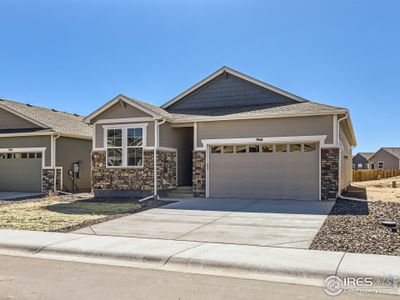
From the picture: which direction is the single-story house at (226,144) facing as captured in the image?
toward the camera

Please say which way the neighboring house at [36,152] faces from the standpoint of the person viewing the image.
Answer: facing the viewer and to the left of the viewer

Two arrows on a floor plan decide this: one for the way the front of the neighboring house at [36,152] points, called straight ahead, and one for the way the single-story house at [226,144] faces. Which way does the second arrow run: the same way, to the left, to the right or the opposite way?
the same way

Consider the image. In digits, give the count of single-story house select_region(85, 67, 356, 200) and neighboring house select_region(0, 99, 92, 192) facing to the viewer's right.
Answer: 0

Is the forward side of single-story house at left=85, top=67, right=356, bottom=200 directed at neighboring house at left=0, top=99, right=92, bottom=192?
no

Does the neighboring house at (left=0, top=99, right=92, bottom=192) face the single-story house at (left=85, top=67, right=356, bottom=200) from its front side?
no
